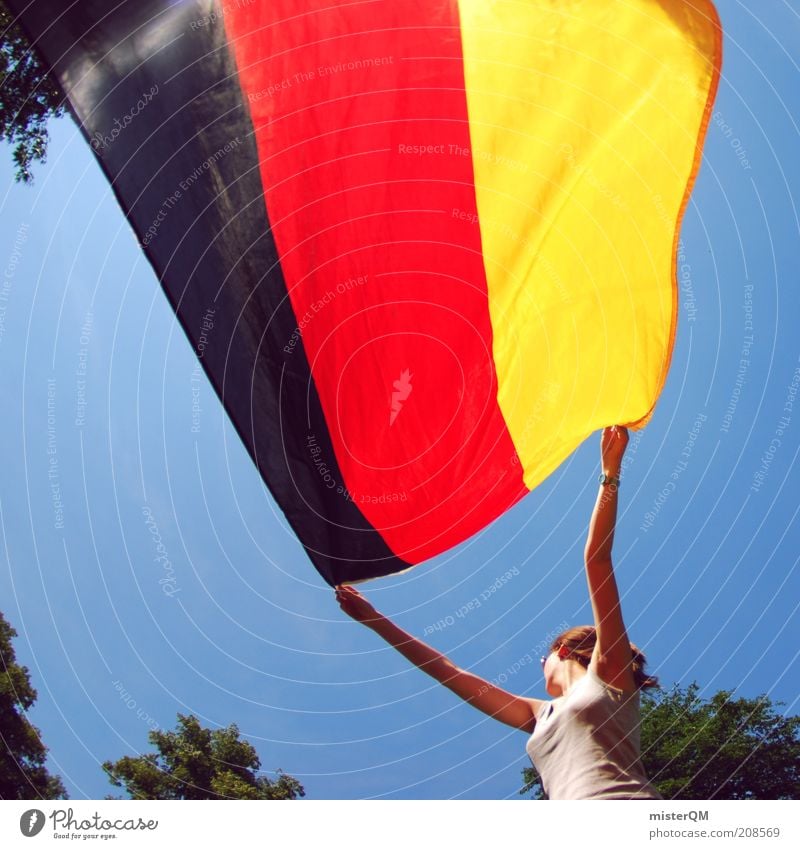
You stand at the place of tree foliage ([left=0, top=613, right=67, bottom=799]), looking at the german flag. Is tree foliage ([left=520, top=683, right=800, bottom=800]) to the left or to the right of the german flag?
left

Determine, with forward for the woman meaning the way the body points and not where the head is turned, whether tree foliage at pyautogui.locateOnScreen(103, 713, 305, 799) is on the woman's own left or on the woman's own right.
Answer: on the woman's own right

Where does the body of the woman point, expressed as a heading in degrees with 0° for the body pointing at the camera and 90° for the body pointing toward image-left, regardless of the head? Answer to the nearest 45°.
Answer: approximately 45°

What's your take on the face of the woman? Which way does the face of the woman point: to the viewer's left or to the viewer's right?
to the viewer's left

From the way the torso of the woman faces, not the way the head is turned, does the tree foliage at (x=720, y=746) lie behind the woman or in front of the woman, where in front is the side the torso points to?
behind

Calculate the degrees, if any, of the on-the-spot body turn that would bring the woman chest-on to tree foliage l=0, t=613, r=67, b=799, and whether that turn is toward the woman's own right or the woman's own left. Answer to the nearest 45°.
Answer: approximately 90° to the woman's own right
